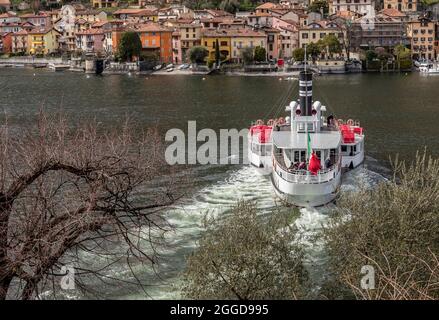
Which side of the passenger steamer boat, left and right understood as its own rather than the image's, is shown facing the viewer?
back
